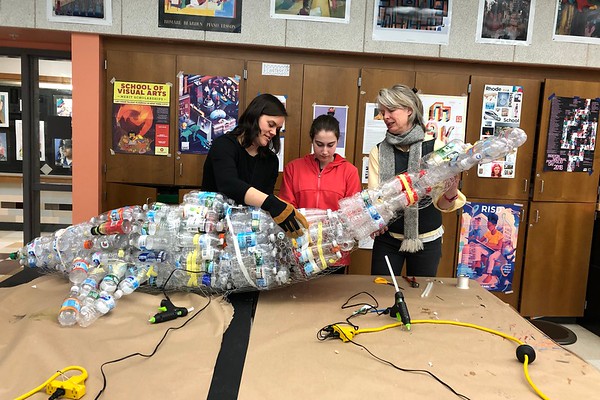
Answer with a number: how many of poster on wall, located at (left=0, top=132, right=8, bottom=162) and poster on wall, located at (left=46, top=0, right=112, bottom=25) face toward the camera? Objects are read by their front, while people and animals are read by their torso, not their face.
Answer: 2

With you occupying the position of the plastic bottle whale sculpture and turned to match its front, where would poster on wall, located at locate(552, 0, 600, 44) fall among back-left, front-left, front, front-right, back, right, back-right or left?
back-right

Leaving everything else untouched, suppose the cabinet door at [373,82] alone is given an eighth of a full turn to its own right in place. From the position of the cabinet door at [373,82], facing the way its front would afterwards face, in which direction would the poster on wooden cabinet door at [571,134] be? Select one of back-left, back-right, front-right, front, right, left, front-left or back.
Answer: back-left

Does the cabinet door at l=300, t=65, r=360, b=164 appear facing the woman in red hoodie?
yes

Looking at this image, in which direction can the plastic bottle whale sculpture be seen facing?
to the viewer's left

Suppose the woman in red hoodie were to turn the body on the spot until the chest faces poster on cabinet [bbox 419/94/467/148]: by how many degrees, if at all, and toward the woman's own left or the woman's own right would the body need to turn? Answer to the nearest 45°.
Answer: approximately 135° to the woman's own left

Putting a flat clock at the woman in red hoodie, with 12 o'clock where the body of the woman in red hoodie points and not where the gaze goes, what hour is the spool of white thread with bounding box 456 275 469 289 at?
The spool of white thread is roughly at 10 o'clock from the woman in red hoodie.

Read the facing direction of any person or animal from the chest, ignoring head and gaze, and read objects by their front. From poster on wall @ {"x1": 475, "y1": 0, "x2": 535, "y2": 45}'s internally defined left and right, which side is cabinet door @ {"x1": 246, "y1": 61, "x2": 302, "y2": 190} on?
on its right

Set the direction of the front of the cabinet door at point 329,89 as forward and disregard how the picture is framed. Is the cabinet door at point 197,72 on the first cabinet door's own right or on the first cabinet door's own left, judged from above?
on the first cabinet door's own right

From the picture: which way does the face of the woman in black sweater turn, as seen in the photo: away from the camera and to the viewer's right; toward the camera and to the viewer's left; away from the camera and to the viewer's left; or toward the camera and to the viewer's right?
toward the camera and to the viewer's right

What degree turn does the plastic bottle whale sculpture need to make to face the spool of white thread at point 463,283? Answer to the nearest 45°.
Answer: approximately 180°
